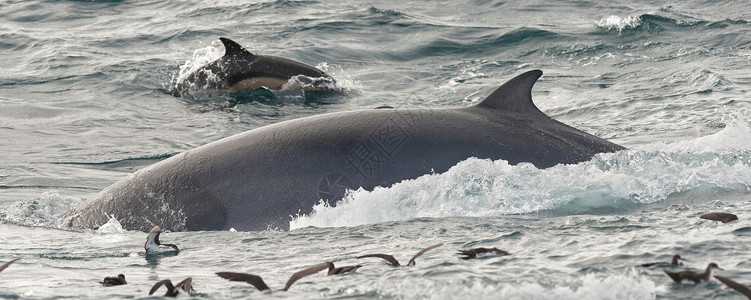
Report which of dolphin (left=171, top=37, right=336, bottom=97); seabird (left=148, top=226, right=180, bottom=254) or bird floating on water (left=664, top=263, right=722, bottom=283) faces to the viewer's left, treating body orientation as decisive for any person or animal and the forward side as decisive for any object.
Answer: the seabird

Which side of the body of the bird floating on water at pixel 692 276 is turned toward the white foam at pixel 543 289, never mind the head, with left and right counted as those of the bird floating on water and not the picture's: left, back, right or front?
back

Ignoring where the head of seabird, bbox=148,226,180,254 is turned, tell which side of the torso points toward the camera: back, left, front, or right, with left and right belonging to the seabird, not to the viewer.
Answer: left

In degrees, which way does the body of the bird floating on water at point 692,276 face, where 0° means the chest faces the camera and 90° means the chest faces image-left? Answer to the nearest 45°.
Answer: approximately 270°

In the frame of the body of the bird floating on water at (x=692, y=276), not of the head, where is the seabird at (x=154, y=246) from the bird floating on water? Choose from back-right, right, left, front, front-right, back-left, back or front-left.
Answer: back

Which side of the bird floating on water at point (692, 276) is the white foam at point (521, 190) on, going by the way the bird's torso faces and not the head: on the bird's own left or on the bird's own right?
on the bird's own left

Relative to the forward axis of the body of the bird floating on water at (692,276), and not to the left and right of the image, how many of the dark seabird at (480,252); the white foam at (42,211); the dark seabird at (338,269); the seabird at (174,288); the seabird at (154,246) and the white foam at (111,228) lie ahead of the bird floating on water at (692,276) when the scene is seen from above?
0

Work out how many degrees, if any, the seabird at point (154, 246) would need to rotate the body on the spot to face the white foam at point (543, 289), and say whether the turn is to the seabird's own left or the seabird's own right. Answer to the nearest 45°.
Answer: approximately 135° to the seabird's own left

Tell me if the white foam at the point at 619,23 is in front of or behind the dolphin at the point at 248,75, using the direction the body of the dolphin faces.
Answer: in front

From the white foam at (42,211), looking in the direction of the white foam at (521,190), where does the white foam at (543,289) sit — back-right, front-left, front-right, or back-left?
front-right

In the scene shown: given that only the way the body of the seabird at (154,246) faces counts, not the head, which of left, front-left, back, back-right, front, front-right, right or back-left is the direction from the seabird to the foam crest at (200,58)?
right

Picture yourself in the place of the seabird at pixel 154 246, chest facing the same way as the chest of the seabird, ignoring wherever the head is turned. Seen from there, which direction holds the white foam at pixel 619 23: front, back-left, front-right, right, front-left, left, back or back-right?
back-right

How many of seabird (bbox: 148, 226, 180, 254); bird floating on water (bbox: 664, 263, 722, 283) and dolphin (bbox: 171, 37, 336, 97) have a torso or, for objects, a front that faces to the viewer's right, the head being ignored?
2

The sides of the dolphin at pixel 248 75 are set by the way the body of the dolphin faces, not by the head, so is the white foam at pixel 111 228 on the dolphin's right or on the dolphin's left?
on the dolphin's right

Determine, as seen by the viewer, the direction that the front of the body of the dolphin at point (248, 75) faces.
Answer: to the viewer's right

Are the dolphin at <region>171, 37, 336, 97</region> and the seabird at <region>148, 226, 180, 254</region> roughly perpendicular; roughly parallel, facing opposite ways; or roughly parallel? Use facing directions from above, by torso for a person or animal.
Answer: roughly parallel, facing opposite ways

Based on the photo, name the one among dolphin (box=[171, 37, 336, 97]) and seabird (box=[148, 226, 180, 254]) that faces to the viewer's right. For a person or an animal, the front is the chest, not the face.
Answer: the dolphin

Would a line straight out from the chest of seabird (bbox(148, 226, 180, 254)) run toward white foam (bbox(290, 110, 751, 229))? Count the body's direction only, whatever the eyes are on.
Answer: no
